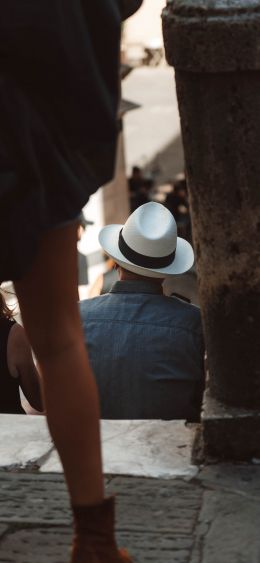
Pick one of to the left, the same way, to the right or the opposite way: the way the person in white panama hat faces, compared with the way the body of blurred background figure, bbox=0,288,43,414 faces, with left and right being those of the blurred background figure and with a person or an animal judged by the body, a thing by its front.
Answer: the same way

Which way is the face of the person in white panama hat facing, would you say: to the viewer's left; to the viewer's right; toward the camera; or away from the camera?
away from the camera

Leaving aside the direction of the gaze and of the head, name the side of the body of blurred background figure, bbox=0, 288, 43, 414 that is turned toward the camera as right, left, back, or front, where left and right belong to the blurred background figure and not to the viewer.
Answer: back

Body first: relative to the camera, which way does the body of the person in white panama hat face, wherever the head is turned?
away from the camera

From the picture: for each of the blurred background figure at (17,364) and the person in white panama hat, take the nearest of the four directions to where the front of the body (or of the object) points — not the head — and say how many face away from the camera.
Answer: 2

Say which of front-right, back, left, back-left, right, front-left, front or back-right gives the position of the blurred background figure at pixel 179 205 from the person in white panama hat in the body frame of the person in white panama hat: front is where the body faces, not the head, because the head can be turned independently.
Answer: front

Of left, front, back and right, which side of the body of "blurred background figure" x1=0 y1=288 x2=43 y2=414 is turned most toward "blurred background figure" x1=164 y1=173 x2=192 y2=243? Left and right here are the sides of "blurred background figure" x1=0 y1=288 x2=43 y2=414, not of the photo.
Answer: front
